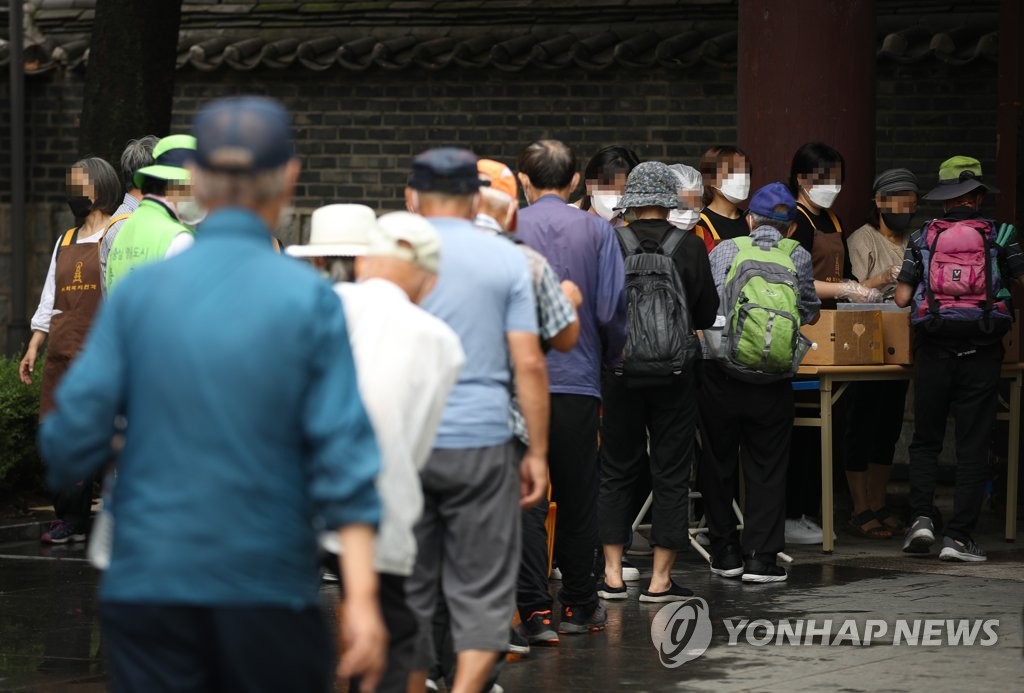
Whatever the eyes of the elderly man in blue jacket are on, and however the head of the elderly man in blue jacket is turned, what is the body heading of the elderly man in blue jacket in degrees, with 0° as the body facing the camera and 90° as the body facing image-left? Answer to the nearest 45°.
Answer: approximately 180°

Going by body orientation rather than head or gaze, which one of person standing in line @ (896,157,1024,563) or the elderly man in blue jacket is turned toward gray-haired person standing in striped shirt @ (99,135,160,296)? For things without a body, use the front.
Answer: the elderly man in blue jacket

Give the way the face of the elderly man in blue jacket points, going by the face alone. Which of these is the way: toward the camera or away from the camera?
away from the camera

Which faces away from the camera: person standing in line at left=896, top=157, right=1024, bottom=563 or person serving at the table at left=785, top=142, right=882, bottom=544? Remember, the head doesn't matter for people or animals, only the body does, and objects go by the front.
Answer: person standing in line at left=896, top=157, right=1024, bottom=563

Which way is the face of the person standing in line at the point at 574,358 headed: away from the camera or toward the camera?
away from the camera

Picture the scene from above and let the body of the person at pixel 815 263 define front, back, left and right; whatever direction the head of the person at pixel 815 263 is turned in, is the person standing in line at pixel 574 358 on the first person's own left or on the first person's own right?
on the first person's own right

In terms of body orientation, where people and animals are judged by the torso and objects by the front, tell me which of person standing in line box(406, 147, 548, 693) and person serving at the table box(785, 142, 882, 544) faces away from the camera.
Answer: person standing in line box(406, 147, 548, 693)

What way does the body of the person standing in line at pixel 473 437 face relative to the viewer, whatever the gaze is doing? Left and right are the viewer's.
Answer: facing away from the viewer

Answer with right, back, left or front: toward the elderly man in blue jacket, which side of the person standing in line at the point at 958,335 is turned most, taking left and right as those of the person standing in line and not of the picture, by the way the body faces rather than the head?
back

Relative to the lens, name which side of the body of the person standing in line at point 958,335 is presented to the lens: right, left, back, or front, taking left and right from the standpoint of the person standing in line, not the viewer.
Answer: back

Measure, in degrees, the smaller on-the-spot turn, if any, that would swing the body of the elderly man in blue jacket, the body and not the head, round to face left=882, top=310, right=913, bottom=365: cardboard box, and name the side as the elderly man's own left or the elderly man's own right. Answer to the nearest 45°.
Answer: approximately 45° to the elderly man's own right
